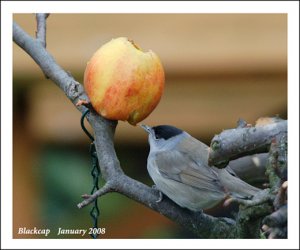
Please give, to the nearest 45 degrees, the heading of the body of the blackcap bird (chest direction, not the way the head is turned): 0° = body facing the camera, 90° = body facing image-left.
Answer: approximately 90°
